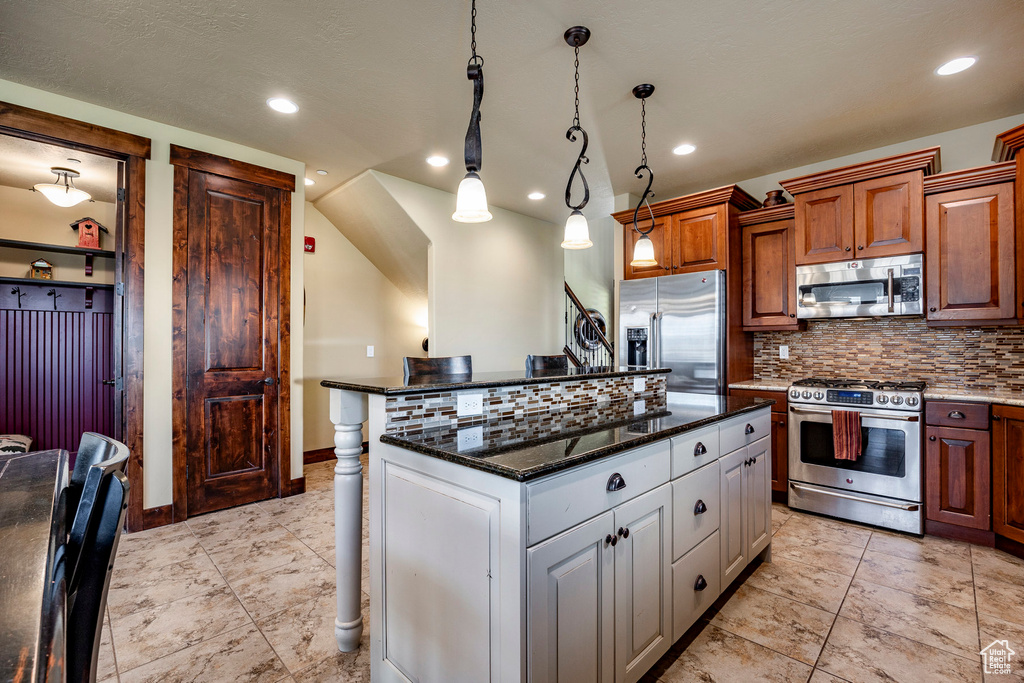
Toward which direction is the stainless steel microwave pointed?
toward the camera

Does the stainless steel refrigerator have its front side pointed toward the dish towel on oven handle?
no

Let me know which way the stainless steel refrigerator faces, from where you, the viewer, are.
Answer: facing the viewer and to the left of the viewer

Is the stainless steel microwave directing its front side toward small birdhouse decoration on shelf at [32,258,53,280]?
no

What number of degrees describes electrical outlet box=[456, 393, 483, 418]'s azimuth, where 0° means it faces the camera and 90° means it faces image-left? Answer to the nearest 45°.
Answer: approximately 315°

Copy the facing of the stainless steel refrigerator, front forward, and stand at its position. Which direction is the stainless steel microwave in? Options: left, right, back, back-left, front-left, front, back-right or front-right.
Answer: back-left

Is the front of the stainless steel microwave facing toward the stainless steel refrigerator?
no

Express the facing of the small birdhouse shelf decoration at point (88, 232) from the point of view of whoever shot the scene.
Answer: facing the viewer

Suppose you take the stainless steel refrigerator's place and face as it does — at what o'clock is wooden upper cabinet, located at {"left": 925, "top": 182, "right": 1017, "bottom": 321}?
The wooden upper cabinet is roughly at 8 o'clock from the stainless steel refrigerator.

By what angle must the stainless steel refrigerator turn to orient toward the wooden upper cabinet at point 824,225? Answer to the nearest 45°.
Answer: approximately 135° to its left
